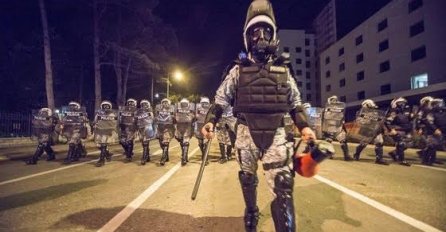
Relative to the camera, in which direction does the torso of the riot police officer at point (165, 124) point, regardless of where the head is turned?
toward the camera

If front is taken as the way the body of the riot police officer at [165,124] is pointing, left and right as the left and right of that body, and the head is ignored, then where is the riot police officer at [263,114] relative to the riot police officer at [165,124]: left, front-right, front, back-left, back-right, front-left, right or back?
front

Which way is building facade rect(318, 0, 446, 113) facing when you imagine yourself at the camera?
facing the viewer and to the left of the viewer

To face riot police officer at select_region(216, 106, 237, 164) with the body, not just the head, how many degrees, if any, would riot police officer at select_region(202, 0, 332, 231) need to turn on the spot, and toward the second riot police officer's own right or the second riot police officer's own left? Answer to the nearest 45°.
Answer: approximately 180°

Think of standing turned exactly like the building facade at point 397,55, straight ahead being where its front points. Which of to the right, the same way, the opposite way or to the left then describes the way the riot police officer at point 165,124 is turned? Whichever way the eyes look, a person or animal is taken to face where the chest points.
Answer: to the left

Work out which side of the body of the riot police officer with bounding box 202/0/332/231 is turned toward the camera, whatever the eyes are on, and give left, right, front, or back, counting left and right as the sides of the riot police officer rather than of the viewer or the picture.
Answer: front

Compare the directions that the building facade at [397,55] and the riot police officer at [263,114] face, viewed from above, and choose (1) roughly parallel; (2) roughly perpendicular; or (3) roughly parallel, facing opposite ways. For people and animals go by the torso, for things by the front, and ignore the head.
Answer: roughly perpendicular

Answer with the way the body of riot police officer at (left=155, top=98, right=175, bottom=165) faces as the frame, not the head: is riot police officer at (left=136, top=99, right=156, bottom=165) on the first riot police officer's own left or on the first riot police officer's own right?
on the first riot police officer's own right

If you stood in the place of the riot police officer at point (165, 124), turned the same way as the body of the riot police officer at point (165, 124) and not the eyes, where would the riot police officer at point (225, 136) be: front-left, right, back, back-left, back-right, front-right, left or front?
left

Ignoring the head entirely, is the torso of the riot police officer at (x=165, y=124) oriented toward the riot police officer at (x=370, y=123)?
no

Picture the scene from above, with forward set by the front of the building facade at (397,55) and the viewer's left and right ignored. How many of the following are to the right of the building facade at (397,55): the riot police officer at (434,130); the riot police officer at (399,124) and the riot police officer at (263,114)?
0

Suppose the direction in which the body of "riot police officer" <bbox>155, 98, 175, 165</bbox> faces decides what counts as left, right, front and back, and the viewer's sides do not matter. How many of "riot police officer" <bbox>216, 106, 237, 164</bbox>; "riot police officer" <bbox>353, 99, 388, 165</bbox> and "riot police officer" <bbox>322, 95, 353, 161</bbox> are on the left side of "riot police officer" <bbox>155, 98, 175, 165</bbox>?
3

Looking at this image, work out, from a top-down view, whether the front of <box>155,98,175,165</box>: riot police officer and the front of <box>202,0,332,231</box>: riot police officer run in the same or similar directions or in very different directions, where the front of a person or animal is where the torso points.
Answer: same or similar directions

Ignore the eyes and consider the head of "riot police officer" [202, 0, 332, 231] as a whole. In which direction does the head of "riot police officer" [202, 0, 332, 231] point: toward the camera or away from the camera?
toward the camera

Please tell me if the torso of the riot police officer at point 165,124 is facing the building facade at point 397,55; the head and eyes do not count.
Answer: no

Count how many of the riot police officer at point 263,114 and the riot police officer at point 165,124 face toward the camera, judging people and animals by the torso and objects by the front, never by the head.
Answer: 2
